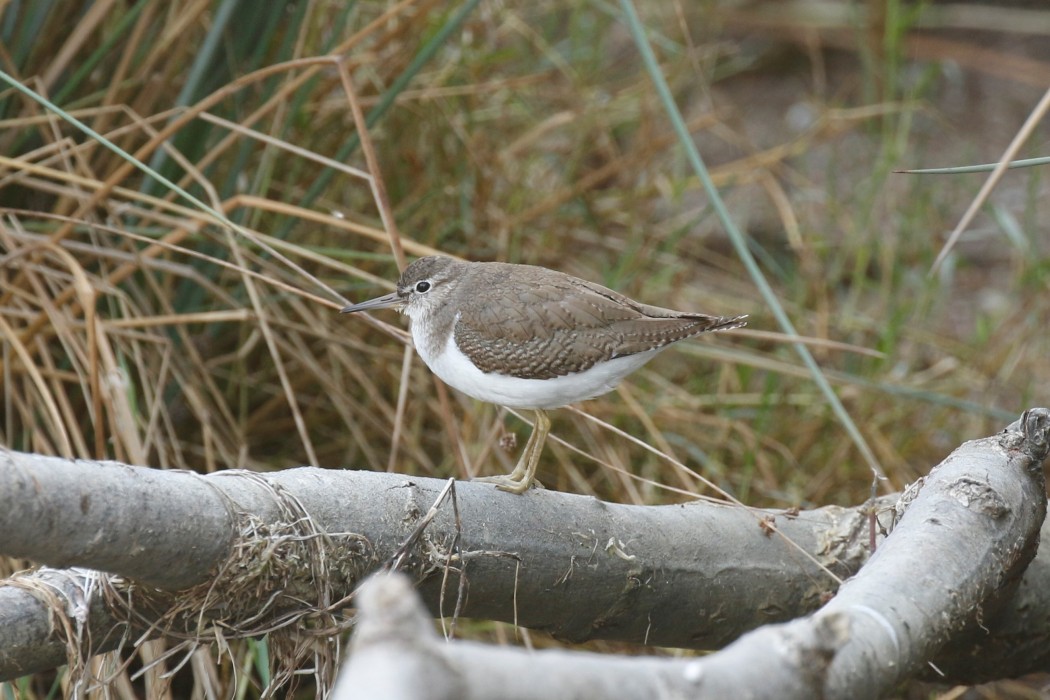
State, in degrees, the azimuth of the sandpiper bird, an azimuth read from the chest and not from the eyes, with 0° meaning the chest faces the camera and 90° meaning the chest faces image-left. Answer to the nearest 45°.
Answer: approximately 90°

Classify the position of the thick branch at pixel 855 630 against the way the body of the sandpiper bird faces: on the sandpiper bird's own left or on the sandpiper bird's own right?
on the sandpiper bird's own left
